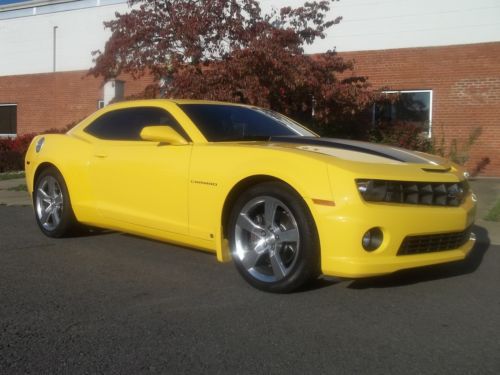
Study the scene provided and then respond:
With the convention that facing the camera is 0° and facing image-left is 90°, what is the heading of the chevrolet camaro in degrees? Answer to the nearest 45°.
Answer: approximately 315°

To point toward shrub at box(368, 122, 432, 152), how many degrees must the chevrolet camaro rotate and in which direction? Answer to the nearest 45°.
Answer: approximately 135° to its left

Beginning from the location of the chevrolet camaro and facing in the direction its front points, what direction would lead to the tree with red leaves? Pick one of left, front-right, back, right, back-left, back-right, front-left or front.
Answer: back-left

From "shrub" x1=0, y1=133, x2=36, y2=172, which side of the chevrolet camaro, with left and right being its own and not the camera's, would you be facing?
back
